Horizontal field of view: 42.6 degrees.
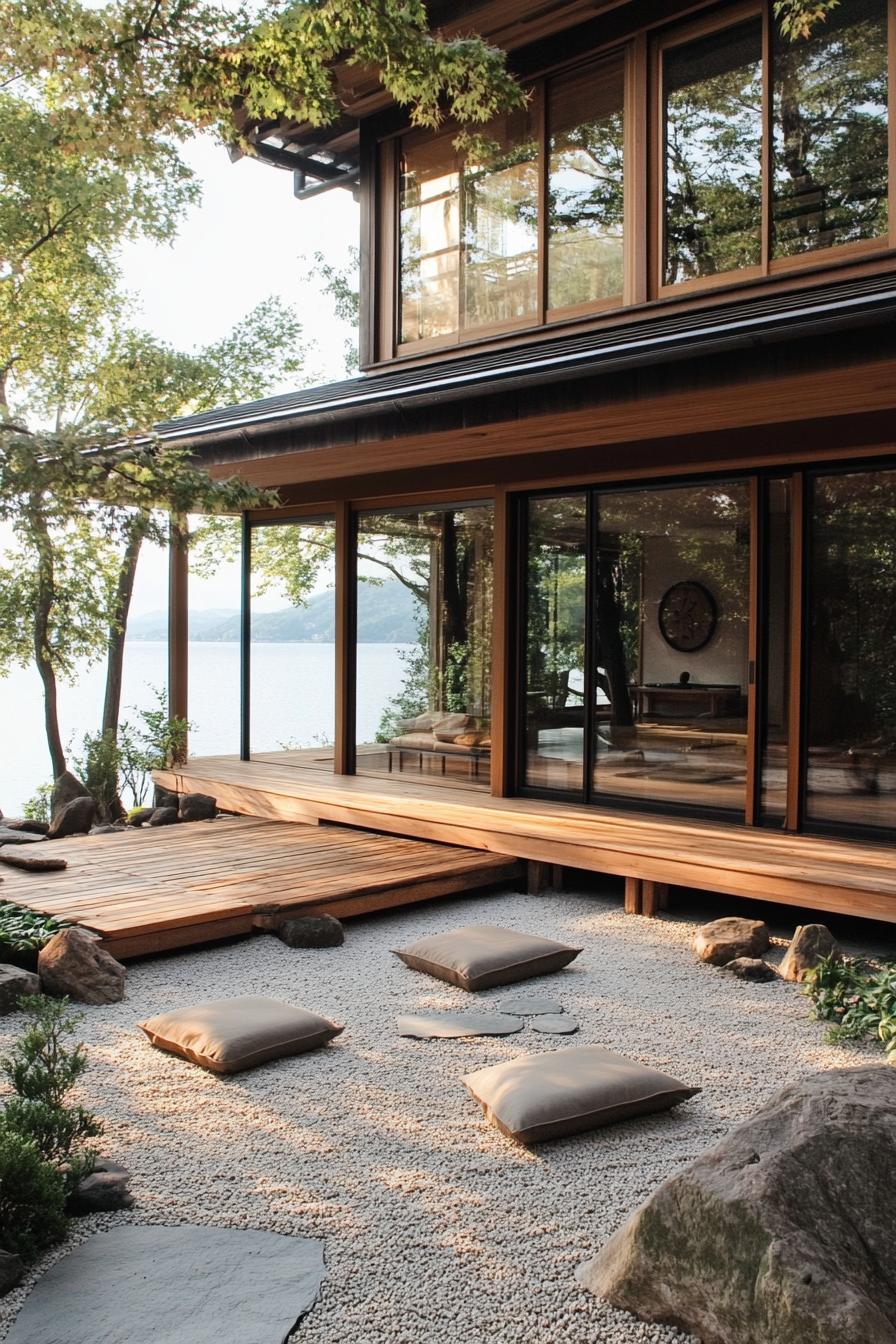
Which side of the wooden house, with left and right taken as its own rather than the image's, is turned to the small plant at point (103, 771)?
right

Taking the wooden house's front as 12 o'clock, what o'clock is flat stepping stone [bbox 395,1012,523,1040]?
The flat stepping stone is roughly at 11 o'clock from the wooden house.

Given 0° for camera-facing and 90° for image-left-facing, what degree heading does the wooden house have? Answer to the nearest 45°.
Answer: approximately 45°

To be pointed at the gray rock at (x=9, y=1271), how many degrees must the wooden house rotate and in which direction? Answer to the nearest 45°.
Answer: approximately 45° to its left

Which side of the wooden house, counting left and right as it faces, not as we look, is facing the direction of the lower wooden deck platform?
front

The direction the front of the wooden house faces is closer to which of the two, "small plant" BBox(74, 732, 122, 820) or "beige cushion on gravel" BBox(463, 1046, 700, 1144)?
the beige cushion on gravel
